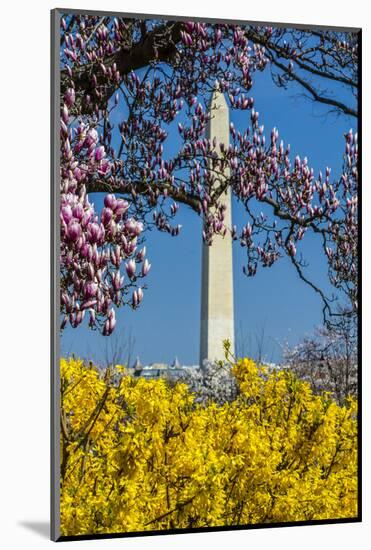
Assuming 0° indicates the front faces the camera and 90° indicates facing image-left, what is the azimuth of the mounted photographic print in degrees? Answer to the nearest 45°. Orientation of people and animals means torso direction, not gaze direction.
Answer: approximately 315°
